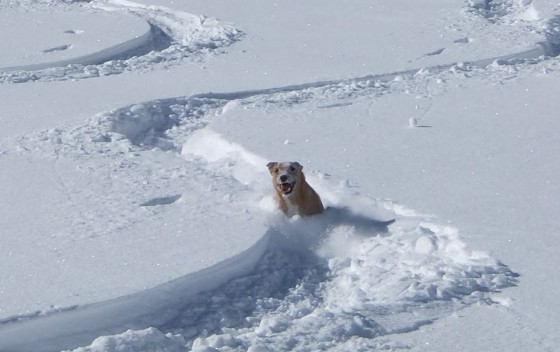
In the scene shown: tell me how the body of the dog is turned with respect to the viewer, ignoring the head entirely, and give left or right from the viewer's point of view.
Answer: facing the viewer and to the left of the viewer
